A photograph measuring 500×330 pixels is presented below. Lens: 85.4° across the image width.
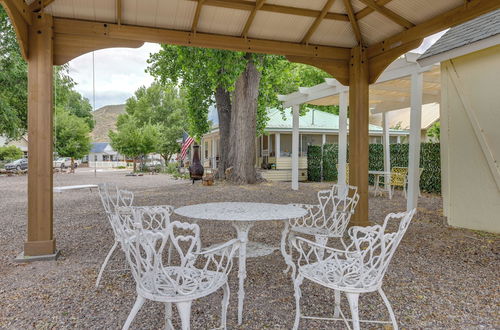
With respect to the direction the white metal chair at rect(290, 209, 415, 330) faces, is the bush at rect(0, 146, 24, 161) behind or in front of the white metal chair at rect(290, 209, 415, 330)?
in front

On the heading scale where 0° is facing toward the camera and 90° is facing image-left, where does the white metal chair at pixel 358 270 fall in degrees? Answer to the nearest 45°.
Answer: approximately 135°

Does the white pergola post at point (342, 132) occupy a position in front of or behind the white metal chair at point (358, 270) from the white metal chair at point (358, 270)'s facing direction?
in front

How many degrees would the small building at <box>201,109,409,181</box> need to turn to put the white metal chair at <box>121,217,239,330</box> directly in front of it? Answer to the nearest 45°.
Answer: approximately 45° to its left

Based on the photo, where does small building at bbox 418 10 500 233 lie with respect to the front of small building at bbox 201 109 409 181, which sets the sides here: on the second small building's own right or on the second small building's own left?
on the second small building's own left

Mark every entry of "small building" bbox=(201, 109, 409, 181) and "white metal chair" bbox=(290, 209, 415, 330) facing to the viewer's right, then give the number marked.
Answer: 0

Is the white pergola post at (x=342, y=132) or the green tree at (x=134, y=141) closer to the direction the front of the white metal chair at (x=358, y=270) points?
the green tree

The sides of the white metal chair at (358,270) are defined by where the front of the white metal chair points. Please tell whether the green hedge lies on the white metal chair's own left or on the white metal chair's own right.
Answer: on the white metal chair's own right

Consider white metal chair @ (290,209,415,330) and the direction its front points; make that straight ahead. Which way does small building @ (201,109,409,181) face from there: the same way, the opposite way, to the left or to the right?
to the left

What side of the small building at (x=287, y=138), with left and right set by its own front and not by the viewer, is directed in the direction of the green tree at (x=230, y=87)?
front

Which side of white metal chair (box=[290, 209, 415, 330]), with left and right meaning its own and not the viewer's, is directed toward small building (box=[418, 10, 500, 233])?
right

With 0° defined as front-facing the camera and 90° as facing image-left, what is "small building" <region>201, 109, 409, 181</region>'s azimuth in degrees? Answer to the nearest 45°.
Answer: approximately 45°

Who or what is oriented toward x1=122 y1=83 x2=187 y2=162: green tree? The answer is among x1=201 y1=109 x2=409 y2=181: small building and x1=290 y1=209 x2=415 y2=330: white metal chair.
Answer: the white metal chair
